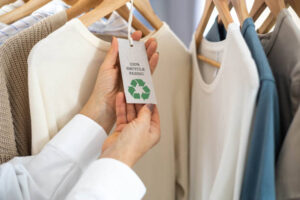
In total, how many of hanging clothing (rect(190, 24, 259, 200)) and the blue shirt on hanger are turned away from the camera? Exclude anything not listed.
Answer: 0

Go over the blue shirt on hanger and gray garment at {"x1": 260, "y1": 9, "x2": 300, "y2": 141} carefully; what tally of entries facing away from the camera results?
0

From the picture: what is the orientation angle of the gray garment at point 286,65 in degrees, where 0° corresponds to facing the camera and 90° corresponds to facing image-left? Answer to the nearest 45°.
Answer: approximately 45°

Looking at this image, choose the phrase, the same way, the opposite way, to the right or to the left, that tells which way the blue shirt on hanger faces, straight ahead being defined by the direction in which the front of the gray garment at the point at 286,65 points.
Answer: the same way

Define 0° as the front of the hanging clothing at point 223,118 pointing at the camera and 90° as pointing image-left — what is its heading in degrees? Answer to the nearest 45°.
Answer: approximately 45°

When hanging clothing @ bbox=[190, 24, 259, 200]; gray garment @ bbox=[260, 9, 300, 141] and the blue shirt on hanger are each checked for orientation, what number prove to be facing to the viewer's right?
0

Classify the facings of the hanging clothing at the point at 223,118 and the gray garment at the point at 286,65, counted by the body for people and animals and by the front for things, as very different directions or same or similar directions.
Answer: same or similar directions

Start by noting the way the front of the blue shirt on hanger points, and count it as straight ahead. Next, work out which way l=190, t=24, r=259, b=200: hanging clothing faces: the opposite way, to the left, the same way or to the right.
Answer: the same way
